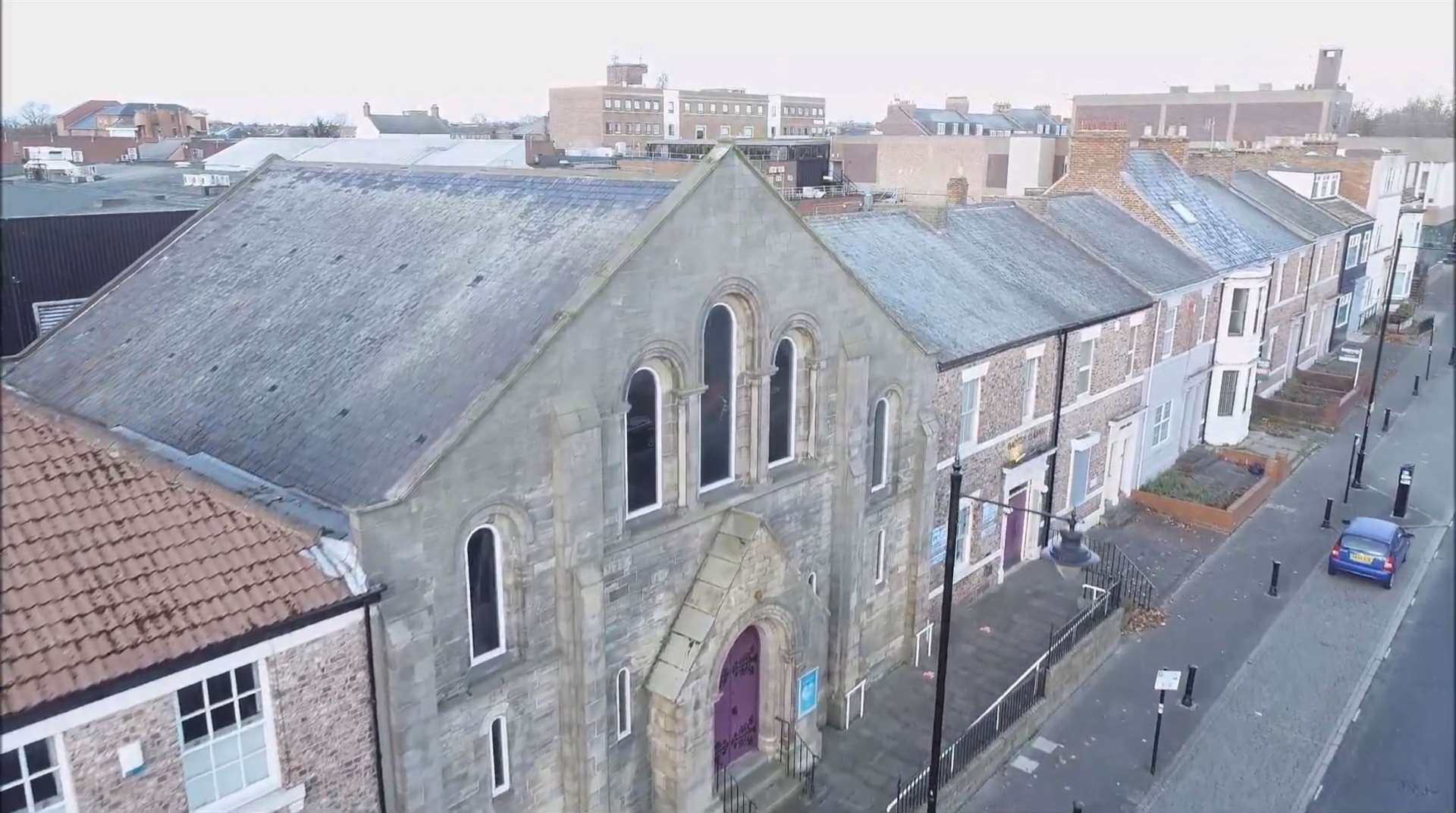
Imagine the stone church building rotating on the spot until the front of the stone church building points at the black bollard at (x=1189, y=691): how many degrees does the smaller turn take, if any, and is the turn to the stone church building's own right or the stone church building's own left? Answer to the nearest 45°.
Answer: approximately 45° to the stone church building's own left

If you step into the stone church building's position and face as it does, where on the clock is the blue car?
The blue car is roughly at 10 o'clock from the stone church building.

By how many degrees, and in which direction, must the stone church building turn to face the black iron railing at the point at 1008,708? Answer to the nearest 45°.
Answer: approximately 45° to its left

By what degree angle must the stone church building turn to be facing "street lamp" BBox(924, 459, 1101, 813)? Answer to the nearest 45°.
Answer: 0° — it already faces it

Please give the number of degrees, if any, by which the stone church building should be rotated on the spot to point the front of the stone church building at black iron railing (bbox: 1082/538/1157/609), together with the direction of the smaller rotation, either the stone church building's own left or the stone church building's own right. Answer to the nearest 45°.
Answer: approximately 90° to the stone church building's own left

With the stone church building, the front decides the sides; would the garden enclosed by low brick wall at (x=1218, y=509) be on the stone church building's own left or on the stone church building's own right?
on the stone church building's own left

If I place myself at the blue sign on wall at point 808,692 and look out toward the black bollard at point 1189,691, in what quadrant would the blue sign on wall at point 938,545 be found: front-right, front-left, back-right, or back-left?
front-left

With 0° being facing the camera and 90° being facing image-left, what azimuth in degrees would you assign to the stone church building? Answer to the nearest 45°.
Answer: approximately 315°

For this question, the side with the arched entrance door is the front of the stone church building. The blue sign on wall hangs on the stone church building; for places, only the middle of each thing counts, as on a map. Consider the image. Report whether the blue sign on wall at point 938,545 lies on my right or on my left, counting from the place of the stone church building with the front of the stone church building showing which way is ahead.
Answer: on my left

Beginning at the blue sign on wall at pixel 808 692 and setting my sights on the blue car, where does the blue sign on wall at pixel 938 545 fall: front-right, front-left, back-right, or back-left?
front-left
